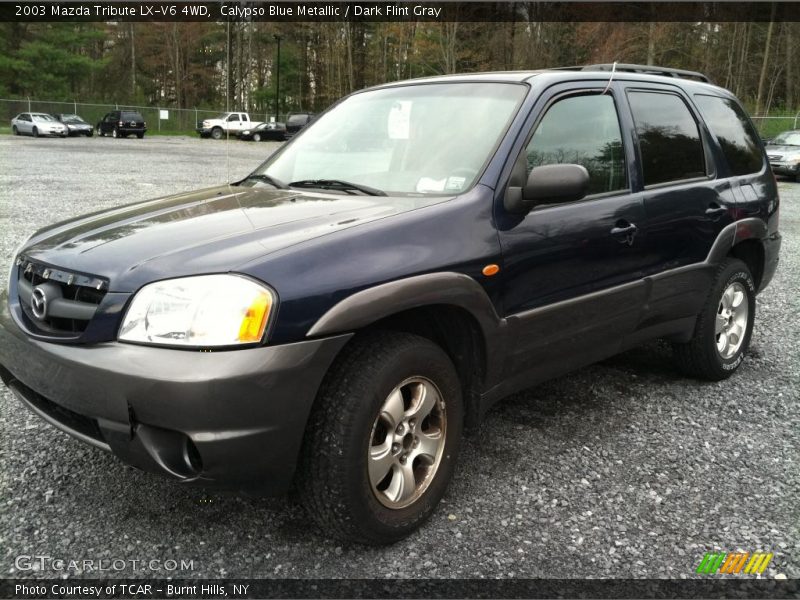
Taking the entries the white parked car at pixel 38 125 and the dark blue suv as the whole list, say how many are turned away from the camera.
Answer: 0

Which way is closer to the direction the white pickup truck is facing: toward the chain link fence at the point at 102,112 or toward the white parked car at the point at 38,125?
the white parked car

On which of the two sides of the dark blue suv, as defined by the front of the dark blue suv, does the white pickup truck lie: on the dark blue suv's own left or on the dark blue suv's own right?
on the dark blue suv's own right

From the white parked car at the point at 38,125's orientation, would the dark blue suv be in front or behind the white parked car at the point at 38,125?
in front

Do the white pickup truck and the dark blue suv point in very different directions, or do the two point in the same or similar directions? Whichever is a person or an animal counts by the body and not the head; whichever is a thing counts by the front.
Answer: same or similar directions

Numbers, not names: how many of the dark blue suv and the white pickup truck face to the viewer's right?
0

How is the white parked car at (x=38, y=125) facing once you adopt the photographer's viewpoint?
facing the viewer and to the right of the viewer

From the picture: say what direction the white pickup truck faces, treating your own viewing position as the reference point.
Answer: facing the viewer and to the left of the viewer

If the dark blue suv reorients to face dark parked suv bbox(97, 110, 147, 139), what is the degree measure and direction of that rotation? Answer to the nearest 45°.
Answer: approximately 135° to its right

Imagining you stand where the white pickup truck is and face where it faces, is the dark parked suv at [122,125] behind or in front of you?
in front

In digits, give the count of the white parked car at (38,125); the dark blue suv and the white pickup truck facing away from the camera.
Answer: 0
